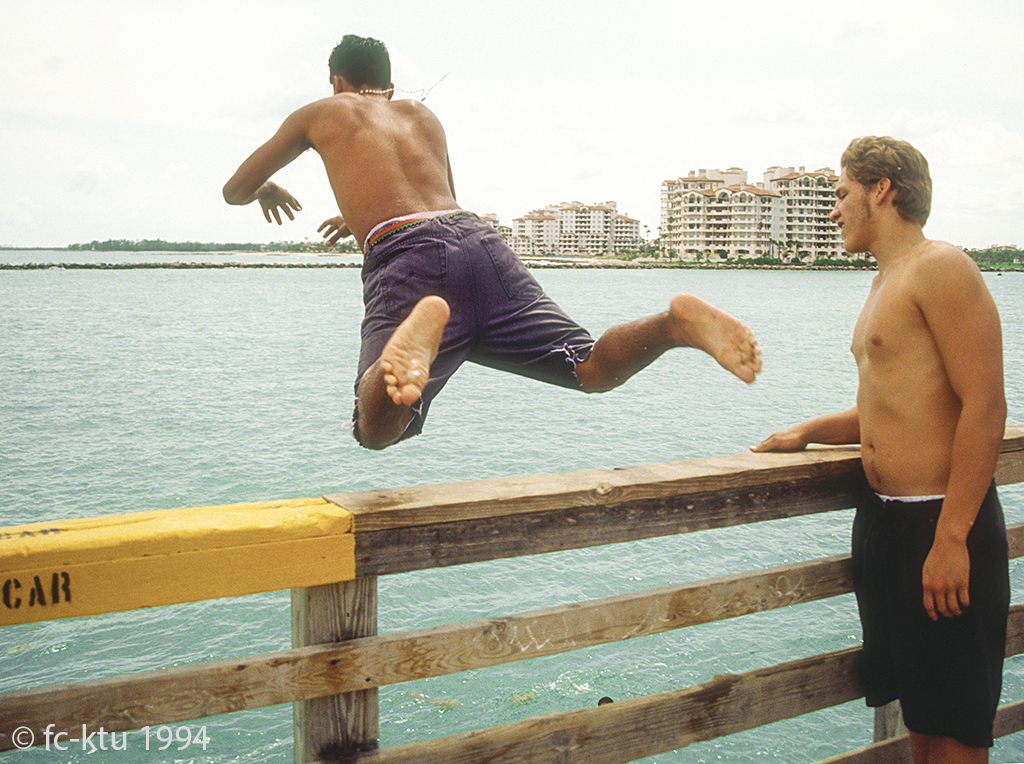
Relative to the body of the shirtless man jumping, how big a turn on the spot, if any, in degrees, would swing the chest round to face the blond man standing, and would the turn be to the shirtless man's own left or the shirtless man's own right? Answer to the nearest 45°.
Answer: approximately 135° to the shirtless man's own right

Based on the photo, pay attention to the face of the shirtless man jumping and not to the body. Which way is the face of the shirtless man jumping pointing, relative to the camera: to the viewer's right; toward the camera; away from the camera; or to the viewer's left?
away from the camera

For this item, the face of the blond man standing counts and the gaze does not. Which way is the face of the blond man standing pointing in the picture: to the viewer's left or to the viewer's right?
to the viewer's left

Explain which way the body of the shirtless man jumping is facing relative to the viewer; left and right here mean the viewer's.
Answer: facing away from the viewer and to the left of the viewer
